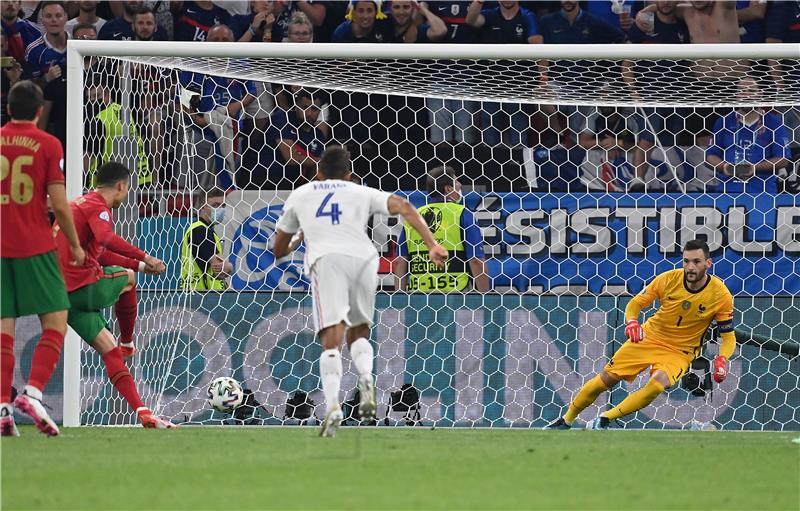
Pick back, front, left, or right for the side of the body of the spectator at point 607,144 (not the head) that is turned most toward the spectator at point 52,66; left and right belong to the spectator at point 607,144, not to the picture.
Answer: right

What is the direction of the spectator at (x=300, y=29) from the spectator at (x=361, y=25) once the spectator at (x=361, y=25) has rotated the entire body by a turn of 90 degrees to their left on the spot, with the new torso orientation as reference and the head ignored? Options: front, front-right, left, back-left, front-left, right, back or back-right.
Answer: back

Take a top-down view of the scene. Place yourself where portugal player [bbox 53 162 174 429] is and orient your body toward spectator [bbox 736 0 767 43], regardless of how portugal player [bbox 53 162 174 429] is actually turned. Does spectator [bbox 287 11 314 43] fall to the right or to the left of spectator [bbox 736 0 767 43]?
left

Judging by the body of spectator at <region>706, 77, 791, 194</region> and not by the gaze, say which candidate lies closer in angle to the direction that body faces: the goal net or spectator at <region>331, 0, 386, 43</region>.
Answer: the goal net

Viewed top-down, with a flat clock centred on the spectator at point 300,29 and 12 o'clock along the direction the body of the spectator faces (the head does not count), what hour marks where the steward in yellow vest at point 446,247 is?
The steward in yellow vest is roughly at 11 o'clock from the spectator.

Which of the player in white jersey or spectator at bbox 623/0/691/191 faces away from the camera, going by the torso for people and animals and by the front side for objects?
the player in white jersey

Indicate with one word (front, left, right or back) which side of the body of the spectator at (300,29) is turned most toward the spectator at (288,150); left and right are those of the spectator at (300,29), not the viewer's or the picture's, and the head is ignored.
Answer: front

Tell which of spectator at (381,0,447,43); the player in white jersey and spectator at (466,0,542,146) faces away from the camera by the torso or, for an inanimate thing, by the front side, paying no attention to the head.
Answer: the player in white jersey

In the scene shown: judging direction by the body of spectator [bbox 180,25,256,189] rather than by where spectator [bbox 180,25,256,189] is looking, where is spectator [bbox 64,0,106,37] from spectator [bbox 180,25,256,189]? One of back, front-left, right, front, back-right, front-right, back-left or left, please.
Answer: back-right

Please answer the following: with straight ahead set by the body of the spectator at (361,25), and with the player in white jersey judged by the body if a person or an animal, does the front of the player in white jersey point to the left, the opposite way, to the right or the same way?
the opposite way

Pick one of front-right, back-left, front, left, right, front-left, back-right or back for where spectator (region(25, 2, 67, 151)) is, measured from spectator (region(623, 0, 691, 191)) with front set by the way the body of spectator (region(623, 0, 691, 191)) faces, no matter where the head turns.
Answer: right

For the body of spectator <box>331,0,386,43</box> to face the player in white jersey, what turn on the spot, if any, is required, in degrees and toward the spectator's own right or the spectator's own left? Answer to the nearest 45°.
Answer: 0° — they already face them

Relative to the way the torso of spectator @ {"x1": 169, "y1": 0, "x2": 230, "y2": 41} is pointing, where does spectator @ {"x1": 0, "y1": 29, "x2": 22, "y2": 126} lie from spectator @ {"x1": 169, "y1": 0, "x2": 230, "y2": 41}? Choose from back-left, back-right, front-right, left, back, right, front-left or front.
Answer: right

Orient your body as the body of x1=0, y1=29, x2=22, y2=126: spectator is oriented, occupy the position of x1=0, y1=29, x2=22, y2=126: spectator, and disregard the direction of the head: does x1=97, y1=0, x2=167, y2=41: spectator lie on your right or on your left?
on your left
